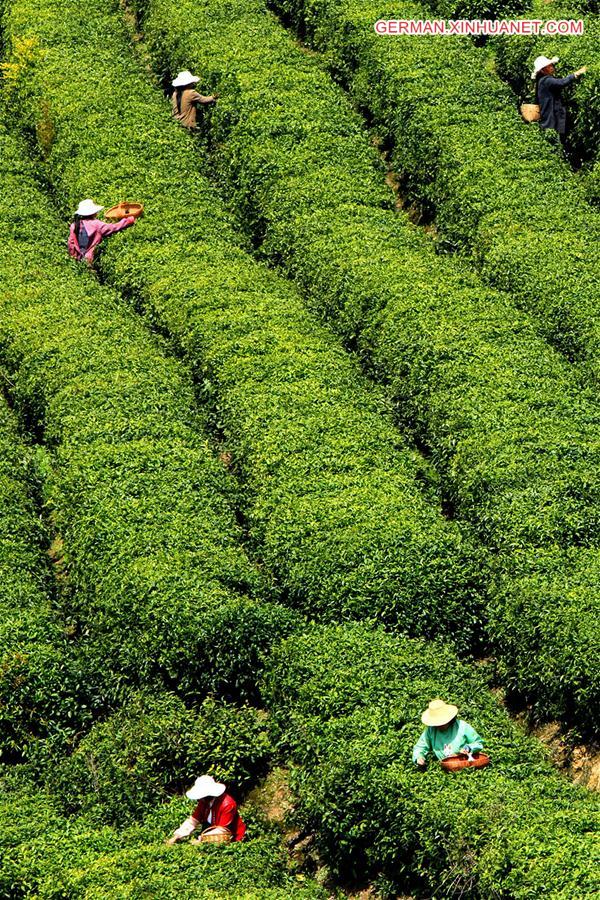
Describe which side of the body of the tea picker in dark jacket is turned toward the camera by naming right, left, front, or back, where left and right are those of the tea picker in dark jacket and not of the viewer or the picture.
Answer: right

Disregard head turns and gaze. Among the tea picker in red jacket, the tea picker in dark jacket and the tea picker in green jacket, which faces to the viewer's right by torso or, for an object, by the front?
the tea picker in dark jacket

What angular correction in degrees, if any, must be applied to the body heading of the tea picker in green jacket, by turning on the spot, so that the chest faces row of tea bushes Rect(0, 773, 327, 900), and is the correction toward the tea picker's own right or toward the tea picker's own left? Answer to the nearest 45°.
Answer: approximately 90° to the tea picker's own right

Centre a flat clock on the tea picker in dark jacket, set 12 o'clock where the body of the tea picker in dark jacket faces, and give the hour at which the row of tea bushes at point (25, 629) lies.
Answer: The row of tea bushes is roughly at 4 o'clock from the tea picker in dark jacket.

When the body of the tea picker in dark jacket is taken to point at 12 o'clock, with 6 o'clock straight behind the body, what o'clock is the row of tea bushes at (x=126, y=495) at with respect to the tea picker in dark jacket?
The row of tea bushes is roughly at 4 o'clock from the tea picker in dark jacket.

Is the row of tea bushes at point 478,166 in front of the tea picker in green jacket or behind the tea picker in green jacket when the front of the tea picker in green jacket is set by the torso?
behind

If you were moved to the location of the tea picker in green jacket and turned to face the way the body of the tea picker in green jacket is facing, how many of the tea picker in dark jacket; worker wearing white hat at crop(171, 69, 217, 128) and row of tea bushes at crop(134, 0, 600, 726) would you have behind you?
3

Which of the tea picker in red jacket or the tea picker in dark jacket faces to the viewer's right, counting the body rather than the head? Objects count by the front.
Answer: the tea picker in dark jacket
